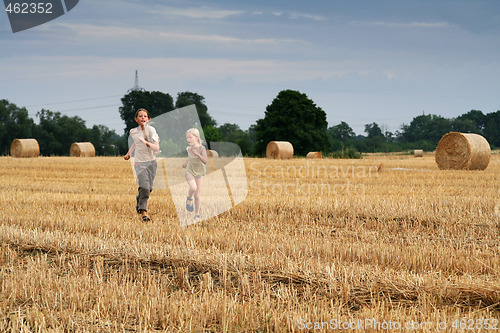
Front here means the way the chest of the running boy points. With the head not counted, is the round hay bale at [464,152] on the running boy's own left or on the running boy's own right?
on the running boy's own left

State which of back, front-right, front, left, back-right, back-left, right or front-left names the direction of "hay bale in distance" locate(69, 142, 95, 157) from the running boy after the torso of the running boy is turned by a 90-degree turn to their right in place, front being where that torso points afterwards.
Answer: right

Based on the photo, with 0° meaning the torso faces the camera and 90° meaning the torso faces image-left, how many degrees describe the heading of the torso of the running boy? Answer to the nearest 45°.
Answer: approximately 0°

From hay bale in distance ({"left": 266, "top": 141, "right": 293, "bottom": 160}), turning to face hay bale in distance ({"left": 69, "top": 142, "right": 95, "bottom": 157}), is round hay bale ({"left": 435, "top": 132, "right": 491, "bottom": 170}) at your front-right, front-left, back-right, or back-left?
back-left

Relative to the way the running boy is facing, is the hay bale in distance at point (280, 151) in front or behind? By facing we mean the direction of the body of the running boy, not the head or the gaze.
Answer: behind

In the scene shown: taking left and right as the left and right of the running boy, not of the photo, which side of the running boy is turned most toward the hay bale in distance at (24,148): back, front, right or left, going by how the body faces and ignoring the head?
back

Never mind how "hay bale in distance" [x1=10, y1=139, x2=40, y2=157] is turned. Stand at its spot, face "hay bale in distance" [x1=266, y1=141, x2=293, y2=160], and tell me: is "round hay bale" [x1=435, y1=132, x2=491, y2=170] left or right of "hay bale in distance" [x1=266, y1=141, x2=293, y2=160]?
right
